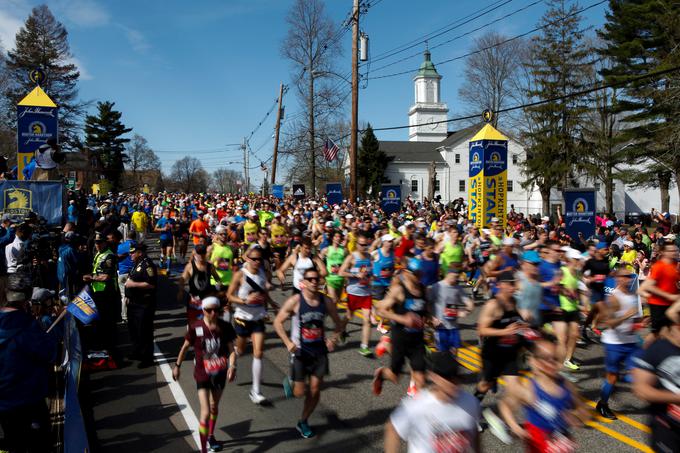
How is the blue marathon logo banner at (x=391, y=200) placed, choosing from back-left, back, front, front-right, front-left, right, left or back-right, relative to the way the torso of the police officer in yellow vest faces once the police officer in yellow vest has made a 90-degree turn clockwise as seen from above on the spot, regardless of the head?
right

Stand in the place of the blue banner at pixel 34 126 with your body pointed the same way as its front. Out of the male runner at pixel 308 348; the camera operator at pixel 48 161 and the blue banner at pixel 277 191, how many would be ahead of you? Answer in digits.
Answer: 2

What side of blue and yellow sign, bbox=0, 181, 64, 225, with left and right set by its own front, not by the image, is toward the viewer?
front

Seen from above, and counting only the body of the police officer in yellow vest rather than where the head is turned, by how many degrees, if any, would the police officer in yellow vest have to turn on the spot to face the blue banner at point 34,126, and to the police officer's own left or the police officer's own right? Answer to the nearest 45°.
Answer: approximately 135° to the police officer's own right

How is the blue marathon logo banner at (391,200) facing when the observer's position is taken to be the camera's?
facing the viewer

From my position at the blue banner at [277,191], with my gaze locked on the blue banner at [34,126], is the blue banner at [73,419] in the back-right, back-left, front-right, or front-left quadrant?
front-left

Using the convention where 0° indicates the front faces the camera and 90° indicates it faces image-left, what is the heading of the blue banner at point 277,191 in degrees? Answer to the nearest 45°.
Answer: approximately 0°

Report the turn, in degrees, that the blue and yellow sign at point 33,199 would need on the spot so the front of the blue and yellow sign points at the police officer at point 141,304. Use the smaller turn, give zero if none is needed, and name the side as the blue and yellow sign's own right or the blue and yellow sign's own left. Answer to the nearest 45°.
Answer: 0° — it already faces them

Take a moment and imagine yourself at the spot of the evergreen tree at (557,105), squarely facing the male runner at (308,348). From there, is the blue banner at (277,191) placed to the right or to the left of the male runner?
right

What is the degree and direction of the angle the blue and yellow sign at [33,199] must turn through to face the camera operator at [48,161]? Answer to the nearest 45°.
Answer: approximately 180°

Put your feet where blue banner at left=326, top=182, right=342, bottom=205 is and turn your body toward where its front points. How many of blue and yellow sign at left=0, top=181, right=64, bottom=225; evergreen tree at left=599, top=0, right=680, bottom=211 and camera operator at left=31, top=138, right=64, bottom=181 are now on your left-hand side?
1

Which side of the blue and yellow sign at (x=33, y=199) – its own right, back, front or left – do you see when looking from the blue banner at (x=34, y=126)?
back

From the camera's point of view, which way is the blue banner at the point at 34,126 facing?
toward the camera

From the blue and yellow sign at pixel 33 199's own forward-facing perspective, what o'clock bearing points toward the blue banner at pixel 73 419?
The blue banner is roughly at 12 o'clock from the blue and yellow sign.

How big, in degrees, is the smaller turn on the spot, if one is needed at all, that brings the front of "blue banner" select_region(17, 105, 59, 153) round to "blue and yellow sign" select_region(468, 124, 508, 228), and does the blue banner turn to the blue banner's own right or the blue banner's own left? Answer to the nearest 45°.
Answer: approximately 45° to the blue banner's own left
